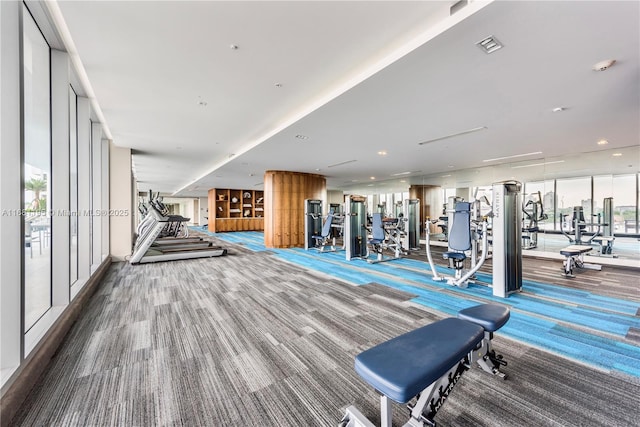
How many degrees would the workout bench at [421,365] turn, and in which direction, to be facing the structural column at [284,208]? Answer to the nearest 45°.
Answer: approximately 90° to its left

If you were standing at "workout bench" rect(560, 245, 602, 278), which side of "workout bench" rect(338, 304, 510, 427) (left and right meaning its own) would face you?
front

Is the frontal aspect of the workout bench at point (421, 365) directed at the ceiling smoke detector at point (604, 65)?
yes

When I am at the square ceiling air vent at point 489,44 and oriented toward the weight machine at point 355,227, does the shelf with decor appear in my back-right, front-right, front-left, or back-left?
front-left

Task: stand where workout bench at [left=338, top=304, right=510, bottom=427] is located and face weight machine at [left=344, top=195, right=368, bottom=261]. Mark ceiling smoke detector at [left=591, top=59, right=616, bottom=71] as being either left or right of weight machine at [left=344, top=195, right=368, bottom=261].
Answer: right

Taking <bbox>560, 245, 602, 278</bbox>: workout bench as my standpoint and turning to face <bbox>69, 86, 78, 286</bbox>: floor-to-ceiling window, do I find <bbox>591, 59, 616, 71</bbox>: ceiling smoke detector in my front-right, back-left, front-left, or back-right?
front-left

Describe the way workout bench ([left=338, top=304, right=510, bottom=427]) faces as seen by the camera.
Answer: facing away from the viewer and to the right of the viewer

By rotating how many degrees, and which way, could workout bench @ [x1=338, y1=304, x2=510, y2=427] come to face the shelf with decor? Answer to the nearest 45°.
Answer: approximately 90° to its left
